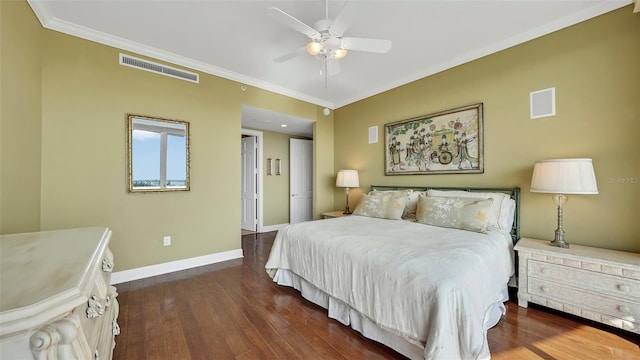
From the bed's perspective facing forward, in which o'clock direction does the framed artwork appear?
The framed artwork is roughly at 5 o'clock from the bed.

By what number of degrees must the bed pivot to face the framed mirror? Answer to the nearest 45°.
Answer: approximately 45° to its right

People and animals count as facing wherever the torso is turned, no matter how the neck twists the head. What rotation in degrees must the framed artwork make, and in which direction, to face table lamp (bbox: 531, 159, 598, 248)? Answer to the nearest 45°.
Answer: approximately 90° to its left

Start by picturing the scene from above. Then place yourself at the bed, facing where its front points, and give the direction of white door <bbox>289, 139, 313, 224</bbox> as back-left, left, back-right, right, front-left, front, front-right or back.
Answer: right

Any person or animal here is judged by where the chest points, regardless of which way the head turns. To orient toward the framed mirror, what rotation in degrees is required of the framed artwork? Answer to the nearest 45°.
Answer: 0° — it already faces it

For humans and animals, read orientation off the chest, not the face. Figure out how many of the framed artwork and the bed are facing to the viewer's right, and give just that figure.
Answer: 0

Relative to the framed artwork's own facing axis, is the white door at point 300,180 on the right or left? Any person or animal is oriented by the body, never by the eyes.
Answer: on its right

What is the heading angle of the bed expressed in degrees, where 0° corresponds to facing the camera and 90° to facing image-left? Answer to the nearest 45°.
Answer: approximately 45°

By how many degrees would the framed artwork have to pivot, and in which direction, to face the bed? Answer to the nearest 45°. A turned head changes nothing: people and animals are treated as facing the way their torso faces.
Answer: approximately 45° to its left

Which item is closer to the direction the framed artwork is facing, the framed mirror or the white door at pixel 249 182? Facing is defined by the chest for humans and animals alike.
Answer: the framed mirror

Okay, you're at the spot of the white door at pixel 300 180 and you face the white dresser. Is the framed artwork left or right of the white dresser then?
left

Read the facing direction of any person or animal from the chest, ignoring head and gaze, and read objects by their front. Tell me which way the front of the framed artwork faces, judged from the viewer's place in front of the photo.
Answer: facing the viewer and to the left of the viewer

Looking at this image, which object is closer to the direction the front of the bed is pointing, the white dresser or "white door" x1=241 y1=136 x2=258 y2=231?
the white dresser

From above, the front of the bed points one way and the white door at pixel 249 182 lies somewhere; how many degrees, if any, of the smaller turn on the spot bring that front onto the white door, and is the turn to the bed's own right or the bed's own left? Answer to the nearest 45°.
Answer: approximately 90° to the bed's own right
